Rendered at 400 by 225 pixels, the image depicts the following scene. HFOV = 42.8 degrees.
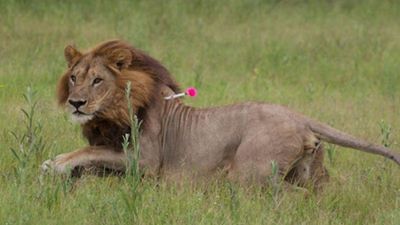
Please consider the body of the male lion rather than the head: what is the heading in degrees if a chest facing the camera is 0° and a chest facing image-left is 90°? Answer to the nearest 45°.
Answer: approximately 90°
